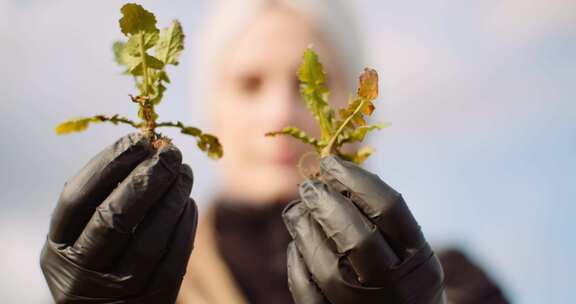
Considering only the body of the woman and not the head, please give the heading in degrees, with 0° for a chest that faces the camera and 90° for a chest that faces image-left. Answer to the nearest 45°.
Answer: approximately 0°
